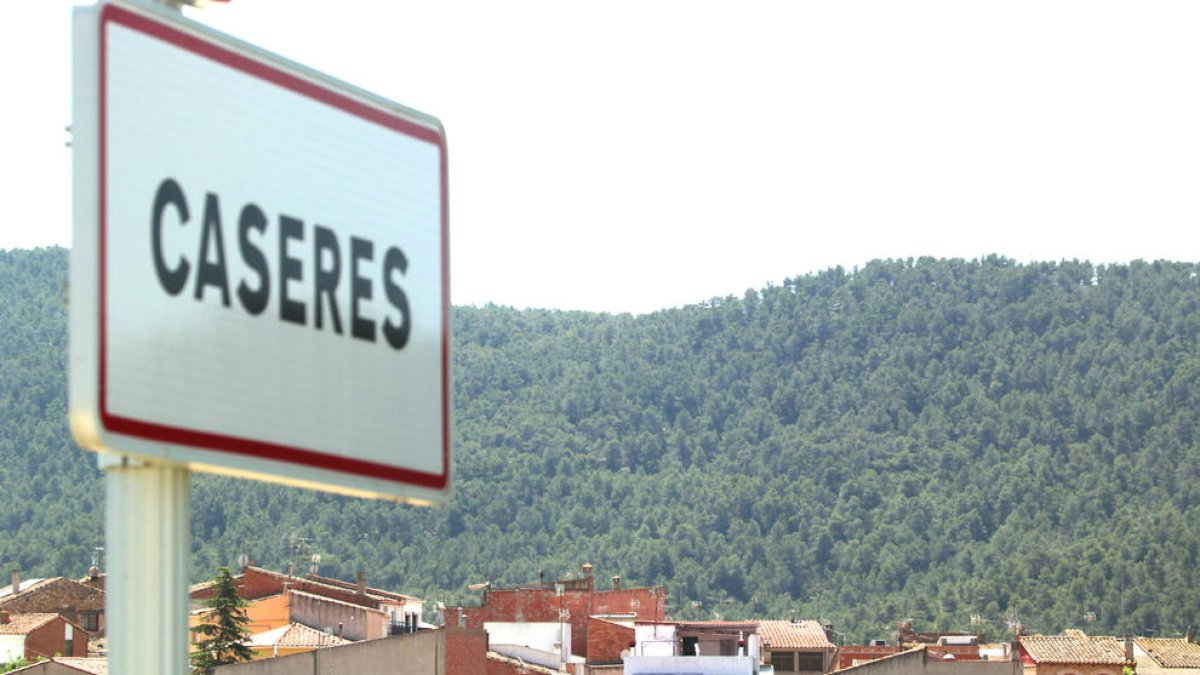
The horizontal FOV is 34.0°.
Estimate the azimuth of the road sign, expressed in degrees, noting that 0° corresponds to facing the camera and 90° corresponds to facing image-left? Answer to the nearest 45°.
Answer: approximately 315°
